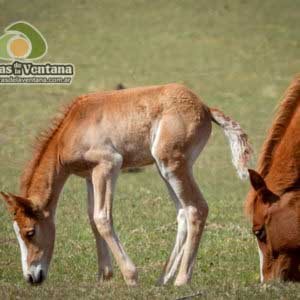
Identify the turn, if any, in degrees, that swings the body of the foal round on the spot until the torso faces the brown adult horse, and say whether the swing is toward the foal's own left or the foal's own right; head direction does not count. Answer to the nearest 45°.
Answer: approximately 135° to the foal's own left

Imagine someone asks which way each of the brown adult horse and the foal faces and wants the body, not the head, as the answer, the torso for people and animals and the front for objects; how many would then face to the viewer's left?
2

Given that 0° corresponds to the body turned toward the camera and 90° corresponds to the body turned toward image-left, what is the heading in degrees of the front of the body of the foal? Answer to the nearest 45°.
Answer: approximately 90°

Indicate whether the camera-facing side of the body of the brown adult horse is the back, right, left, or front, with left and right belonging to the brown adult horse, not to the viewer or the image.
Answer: left

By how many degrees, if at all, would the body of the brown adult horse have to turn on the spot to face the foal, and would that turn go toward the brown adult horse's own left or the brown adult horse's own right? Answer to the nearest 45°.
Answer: approximately 45° to the brown adult horse's own right
